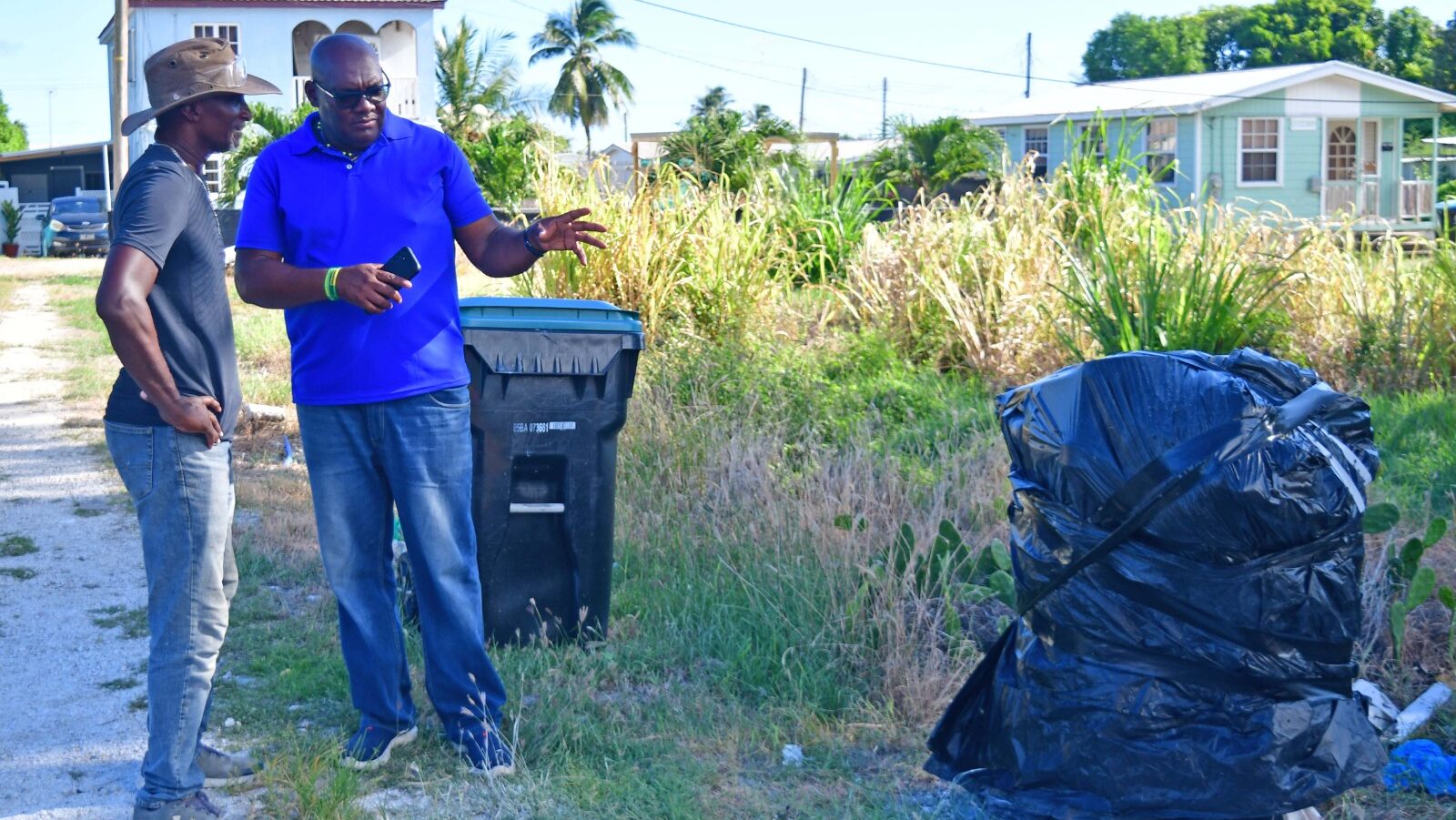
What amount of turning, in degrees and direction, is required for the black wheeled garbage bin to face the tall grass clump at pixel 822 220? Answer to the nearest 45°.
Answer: approximately 180°

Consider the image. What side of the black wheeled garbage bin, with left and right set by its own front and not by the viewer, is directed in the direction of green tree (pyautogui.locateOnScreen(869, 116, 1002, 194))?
back

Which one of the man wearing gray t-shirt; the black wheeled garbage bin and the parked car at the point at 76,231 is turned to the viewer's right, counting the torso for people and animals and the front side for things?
the man wearing gray t-shirt

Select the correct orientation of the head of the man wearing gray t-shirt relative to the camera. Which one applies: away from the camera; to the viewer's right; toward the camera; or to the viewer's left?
to the viewer's right

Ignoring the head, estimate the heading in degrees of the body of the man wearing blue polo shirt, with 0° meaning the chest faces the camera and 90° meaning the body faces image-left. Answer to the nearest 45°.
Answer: approximately 0°

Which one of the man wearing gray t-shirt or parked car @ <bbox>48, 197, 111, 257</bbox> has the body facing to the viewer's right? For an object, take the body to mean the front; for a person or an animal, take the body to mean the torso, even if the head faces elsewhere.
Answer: the man wearing gray t-shirt

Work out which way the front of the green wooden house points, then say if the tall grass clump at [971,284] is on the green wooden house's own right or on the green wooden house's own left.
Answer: on the green wooden house's own right

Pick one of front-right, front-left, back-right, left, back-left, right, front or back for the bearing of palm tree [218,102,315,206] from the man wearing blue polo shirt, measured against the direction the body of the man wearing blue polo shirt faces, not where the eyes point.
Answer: back
